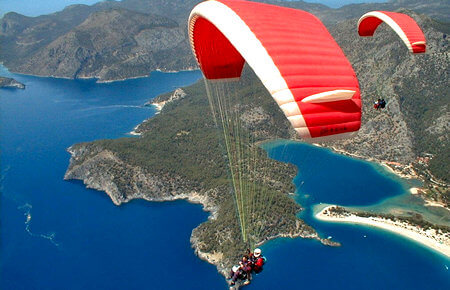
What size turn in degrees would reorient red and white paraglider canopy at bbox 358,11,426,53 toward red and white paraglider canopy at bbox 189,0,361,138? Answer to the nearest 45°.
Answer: approximately 45° to its left
